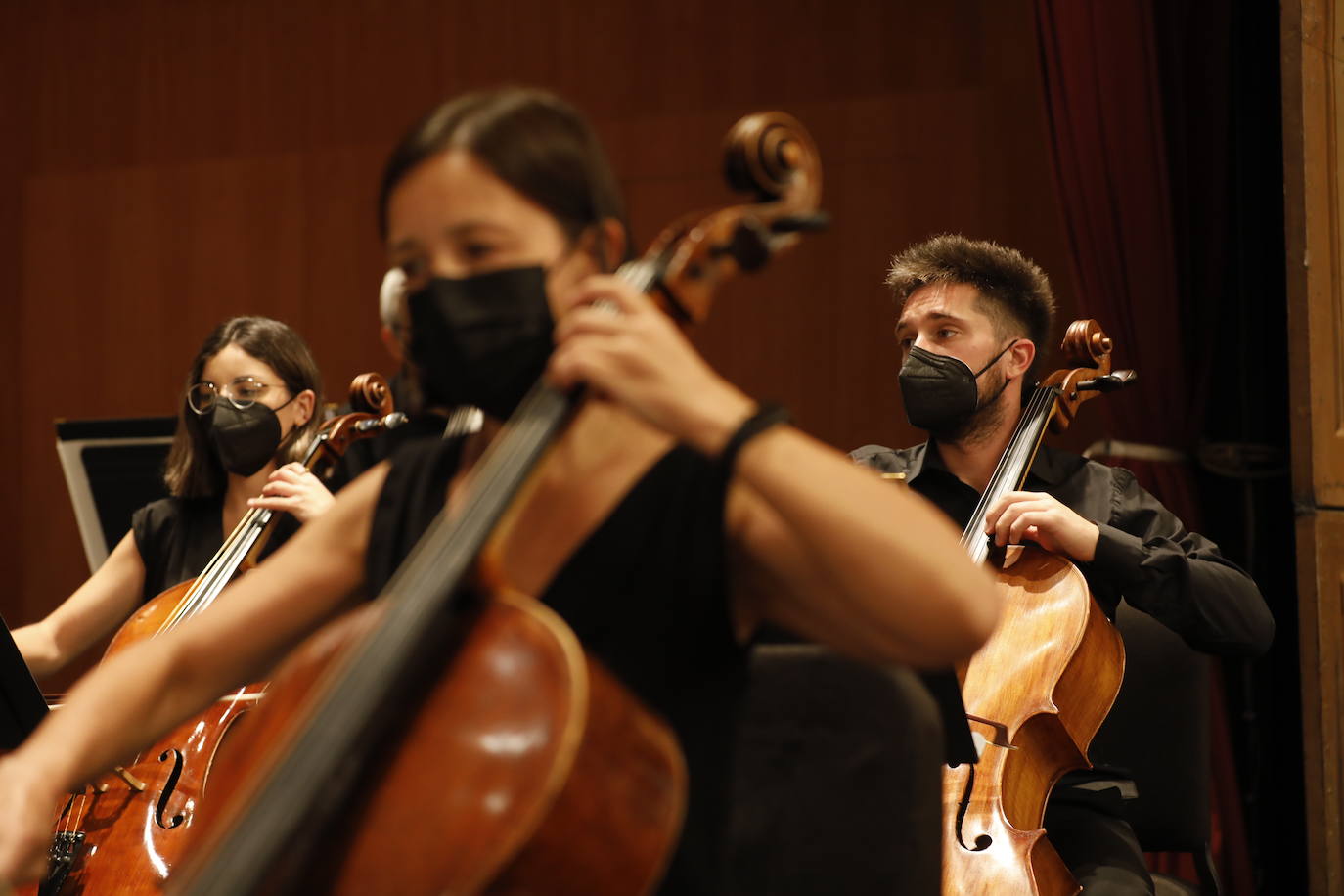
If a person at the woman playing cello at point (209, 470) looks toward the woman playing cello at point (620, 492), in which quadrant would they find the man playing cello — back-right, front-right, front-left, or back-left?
front-left

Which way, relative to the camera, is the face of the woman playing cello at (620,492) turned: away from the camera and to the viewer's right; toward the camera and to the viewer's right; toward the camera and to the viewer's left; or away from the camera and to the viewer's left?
toward the camera and to the viewer's left

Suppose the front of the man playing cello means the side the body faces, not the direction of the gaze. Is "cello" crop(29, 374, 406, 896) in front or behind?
in front

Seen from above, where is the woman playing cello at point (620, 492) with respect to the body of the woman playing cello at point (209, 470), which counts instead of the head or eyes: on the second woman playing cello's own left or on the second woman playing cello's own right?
on the second woman playing cello's own left

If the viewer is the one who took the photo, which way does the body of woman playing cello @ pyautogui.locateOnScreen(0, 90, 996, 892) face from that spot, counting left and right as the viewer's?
facing the viewer and to the left of the viewer

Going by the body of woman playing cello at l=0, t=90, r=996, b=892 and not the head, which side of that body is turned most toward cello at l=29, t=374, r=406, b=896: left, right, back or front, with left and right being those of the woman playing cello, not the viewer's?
right
